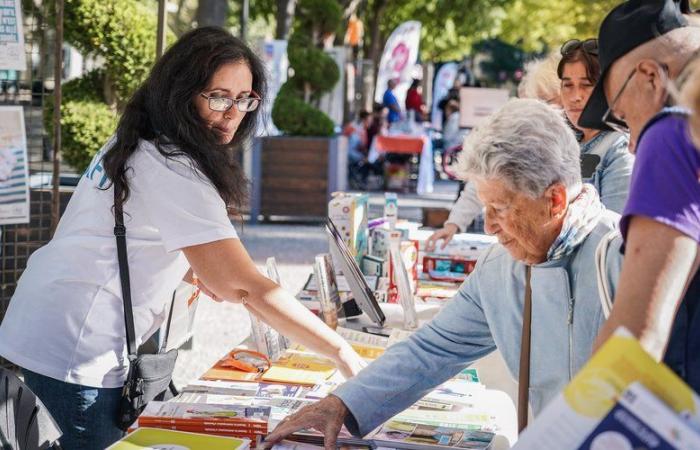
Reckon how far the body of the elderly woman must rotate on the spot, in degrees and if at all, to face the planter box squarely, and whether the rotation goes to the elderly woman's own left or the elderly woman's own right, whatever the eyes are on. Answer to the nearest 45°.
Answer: approximately 135° to the elderly woman's own right

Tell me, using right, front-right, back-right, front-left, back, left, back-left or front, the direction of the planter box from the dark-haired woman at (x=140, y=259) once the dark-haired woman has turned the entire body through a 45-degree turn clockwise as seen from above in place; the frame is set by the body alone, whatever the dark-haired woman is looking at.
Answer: back-left

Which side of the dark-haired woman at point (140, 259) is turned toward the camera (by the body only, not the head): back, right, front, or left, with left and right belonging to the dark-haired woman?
right

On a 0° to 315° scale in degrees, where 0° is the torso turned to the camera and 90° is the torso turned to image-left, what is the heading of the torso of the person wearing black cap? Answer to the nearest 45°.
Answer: approximately 90°

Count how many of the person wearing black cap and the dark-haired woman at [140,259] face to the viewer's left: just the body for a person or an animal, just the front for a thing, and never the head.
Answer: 1

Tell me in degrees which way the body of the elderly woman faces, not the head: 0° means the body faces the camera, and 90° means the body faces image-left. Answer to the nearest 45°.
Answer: approximately 45°

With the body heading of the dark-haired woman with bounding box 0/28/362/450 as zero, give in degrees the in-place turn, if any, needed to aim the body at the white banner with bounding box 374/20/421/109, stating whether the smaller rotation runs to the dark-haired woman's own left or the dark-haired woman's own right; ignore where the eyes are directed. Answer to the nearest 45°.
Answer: approximately 90° to the dark-haired woman's own left

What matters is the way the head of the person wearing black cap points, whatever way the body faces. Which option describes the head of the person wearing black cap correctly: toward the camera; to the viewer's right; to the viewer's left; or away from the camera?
to the viewer's left

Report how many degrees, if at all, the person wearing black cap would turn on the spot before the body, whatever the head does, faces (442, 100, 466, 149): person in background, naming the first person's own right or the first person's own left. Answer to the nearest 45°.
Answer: approximately 90° to the first person's own right

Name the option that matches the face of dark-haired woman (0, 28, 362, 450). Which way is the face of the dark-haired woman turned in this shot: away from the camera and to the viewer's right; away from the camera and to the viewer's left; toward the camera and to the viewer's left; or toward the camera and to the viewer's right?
toward the camera and to the viewer's right

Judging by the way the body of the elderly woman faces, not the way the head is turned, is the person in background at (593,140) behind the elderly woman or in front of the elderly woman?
behind

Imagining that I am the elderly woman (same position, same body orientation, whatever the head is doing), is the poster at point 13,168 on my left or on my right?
on my right
